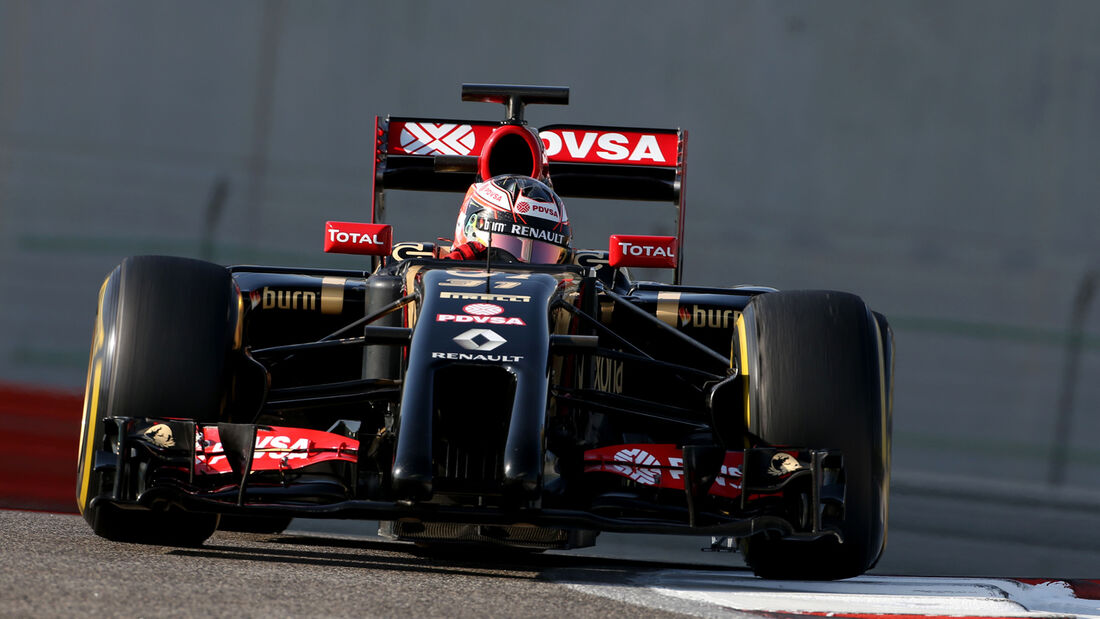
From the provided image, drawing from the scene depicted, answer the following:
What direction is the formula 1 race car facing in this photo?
toward the camera
